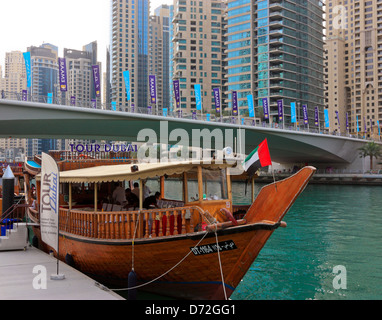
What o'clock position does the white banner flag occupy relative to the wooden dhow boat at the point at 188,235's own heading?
The white banner flag is roughly at 5 o'clock from the wooden dhow boat.

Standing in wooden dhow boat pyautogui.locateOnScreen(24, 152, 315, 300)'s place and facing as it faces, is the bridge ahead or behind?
behind

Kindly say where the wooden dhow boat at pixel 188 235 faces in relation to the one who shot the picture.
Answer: facing the viewer and to the right of the viewer
